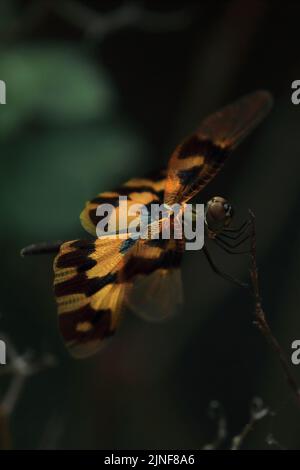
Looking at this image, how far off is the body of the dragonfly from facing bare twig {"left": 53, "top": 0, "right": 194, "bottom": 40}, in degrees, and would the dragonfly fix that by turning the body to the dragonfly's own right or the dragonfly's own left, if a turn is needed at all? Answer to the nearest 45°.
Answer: approximately 90° to the dragonfly's own left

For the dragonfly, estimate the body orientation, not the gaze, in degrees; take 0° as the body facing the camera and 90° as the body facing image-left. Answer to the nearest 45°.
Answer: approximately 270°
